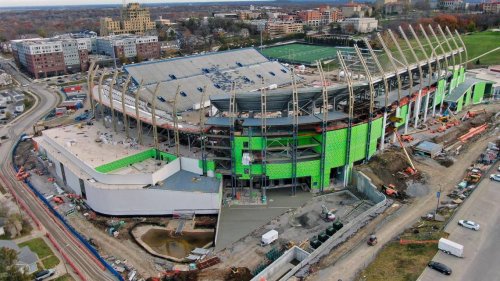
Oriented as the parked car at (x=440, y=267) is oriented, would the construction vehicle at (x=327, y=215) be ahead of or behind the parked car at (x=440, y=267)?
behind

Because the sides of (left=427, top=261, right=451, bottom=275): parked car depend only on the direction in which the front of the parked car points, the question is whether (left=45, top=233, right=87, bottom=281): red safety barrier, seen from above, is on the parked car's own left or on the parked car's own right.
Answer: on the parked car's own right

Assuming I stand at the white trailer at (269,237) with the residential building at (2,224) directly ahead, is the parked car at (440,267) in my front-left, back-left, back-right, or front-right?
back-left

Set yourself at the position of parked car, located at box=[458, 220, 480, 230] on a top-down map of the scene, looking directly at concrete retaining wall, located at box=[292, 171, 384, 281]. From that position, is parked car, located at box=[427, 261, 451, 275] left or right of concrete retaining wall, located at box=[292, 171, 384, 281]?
left
